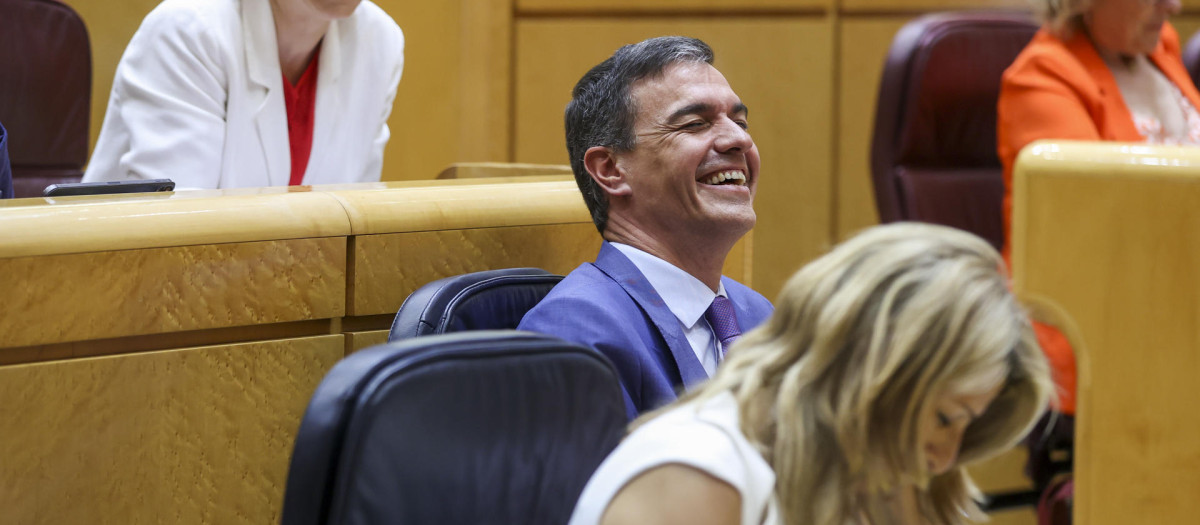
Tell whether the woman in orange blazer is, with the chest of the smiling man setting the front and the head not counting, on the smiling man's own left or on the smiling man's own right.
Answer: on the smiling man's own left

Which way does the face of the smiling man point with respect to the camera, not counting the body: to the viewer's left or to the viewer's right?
to the viewer's right

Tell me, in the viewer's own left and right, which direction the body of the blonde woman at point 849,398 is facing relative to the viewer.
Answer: facing to the right of the viewer

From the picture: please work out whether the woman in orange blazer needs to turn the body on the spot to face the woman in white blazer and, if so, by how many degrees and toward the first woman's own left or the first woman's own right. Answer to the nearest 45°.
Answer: approximately 90° to the first woman's own right

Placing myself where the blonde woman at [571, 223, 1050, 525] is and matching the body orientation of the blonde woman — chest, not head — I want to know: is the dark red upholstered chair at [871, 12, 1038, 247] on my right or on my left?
on my left
